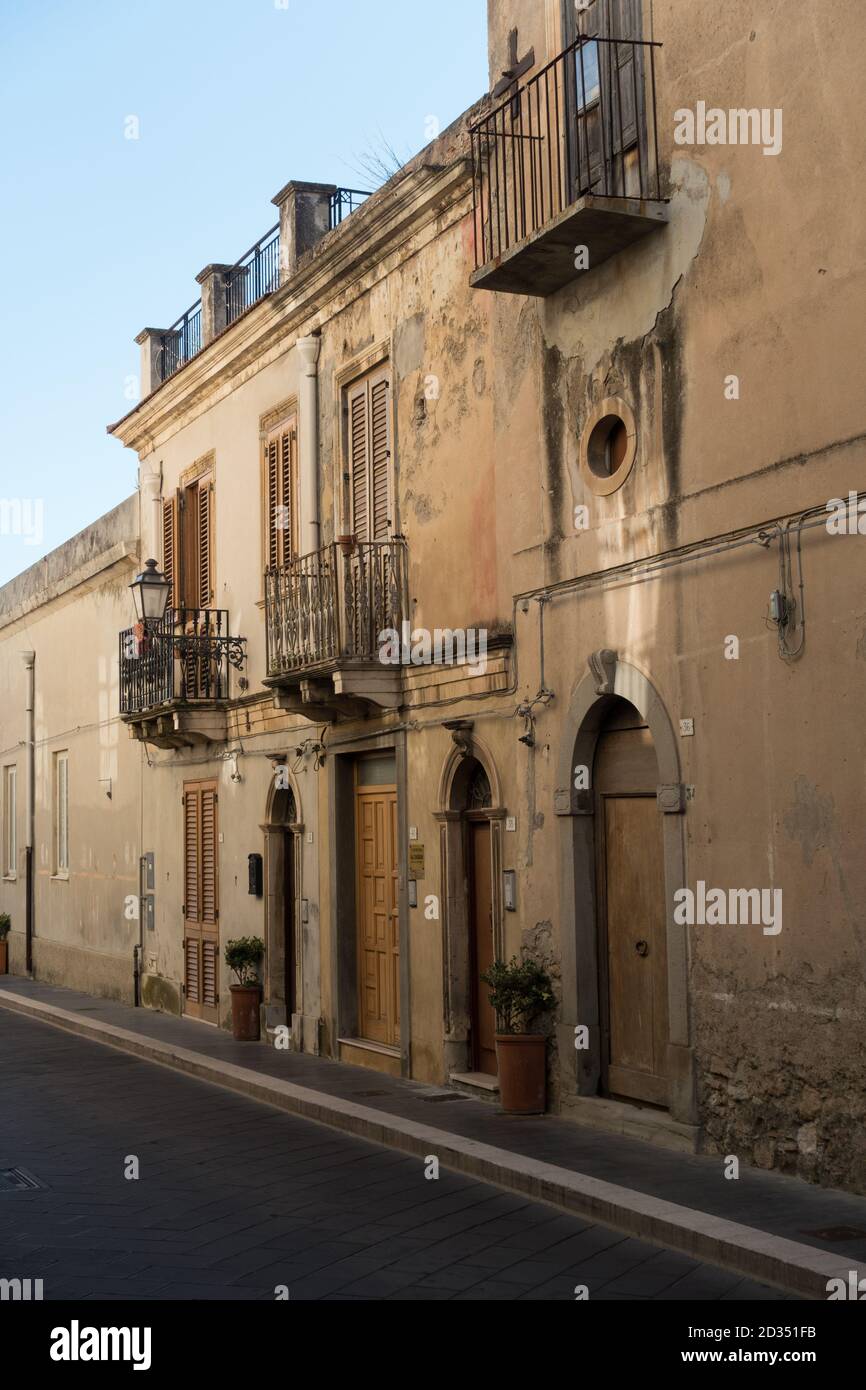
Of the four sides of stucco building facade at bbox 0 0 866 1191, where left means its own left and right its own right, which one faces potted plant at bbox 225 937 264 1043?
right

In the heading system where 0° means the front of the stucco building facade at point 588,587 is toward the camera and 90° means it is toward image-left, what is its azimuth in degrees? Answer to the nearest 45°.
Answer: approximately 45°

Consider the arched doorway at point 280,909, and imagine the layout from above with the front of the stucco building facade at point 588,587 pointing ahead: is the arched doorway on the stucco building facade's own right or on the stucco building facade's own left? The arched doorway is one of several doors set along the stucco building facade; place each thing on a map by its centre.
on the stucco building facade's own right

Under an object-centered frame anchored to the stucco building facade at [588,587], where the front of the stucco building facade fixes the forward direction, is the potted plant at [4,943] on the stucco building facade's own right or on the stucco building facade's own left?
on the stucco building facade's own right
